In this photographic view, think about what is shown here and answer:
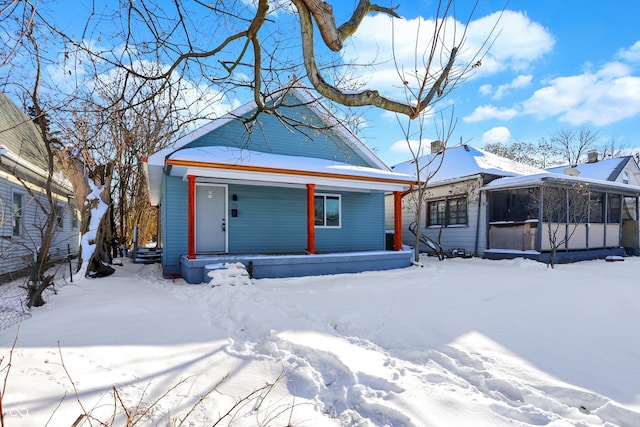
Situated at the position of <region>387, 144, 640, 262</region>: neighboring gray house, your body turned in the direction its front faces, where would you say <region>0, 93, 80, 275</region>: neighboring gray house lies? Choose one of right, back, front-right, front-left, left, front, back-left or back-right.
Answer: right

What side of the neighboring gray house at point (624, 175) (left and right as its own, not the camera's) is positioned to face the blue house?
right

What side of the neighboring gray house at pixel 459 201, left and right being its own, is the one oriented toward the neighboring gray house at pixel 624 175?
left

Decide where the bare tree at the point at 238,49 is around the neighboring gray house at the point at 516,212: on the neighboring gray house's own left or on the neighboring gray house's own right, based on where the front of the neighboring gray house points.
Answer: on the neighboring gray house's own right

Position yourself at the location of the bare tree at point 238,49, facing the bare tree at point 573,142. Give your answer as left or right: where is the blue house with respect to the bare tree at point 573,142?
left

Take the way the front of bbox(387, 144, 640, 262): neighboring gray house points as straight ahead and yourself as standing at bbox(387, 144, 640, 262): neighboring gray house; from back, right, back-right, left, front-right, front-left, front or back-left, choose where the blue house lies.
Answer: right

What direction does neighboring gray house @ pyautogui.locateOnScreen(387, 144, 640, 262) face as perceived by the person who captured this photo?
facing the viewer and to the right of the viewer

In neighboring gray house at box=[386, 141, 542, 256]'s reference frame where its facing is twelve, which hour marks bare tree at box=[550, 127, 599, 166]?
The bare tree is roughly at 8 o'clock from the neighboring gray house.

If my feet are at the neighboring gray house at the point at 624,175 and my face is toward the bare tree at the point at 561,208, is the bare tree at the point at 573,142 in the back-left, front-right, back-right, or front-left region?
back-right

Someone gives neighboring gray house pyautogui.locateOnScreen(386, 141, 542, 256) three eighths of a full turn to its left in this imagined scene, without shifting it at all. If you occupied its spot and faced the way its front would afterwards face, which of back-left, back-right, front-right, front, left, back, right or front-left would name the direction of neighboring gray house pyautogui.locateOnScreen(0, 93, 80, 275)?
back-left
